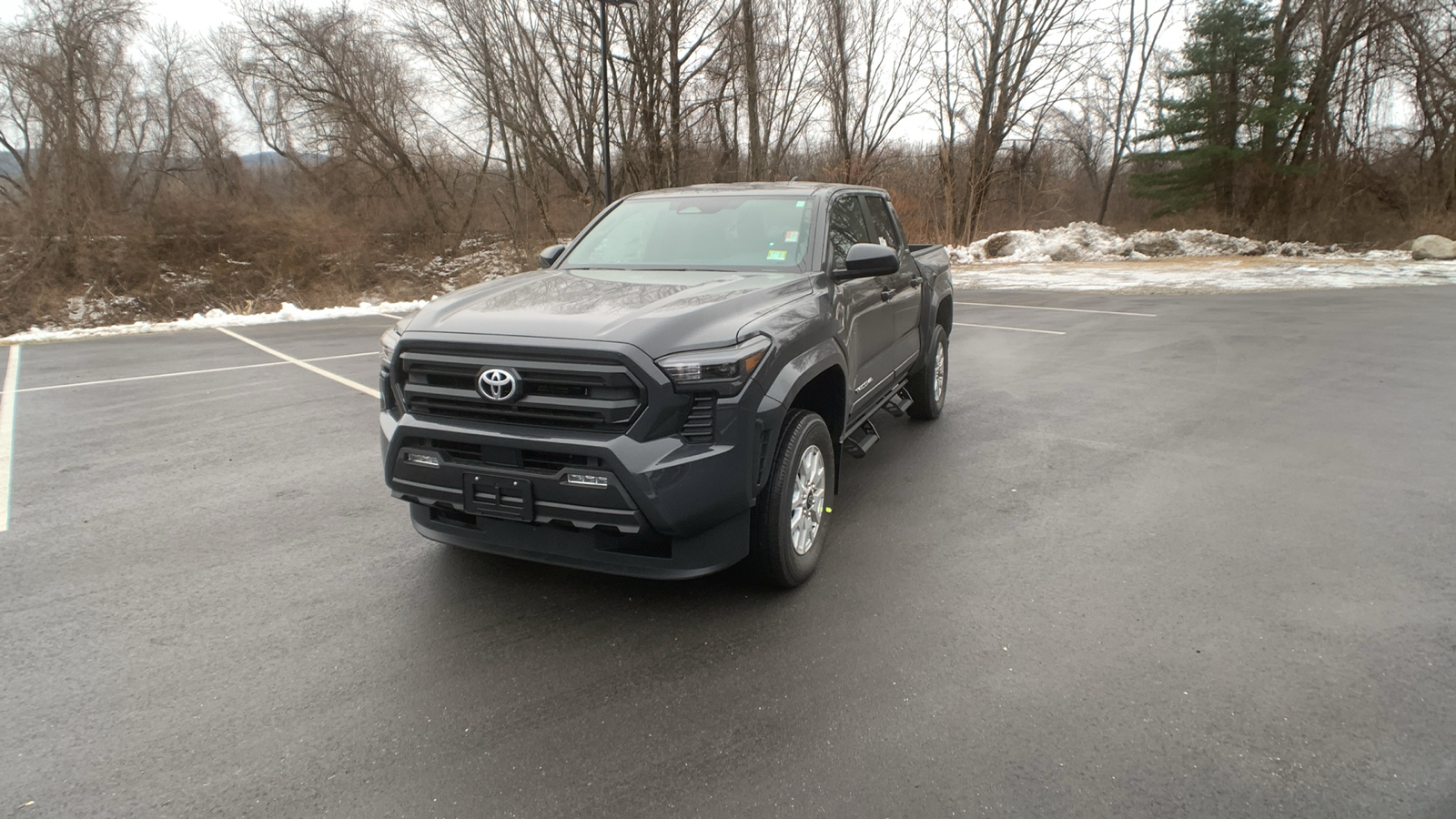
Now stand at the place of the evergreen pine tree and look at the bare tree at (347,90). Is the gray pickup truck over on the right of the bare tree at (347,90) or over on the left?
left

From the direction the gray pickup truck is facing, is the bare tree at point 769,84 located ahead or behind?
behind

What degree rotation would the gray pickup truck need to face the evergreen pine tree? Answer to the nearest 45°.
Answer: approximately 180°

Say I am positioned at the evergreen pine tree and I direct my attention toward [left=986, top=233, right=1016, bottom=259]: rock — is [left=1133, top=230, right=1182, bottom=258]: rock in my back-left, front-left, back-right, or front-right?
front-left

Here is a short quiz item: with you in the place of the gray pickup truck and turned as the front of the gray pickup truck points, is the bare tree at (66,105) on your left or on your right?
on your right

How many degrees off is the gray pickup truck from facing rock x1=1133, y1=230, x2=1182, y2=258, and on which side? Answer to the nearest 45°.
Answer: approximately 180°

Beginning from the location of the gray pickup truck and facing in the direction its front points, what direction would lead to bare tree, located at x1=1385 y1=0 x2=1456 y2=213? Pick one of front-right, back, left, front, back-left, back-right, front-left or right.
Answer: back

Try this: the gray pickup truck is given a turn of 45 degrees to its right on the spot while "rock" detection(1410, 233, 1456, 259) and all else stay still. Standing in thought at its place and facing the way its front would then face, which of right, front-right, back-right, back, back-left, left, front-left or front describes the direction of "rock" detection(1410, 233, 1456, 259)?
back-right

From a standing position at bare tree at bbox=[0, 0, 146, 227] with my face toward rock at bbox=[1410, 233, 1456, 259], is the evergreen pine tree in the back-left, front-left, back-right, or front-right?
front-left

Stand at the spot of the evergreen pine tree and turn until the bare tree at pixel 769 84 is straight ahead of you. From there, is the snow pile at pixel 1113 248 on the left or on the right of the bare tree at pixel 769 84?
left

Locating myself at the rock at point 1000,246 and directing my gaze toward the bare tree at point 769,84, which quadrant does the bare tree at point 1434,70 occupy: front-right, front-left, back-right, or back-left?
back-right
